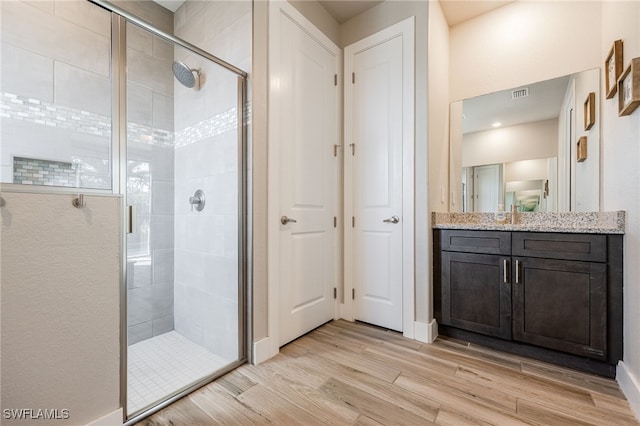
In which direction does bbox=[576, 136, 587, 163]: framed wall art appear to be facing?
to the viewer's left

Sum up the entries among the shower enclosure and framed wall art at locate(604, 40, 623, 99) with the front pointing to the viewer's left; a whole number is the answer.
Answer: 1

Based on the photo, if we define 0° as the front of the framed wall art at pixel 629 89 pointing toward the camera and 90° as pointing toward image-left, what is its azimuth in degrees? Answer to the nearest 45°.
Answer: approximately 90°

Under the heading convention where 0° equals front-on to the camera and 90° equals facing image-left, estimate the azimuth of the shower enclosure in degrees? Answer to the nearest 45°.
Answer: approximately 315°

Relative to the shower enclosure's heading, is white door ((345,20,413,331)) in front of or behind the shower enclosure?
in front

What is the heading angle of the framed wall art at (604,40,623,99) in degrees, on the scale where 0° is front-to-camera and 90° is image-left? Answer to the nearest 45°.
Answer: approximately 90°

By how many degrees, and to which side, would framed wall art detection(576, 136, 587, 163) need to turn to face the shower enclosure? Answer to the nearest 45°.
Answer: approximately 45° to its left
